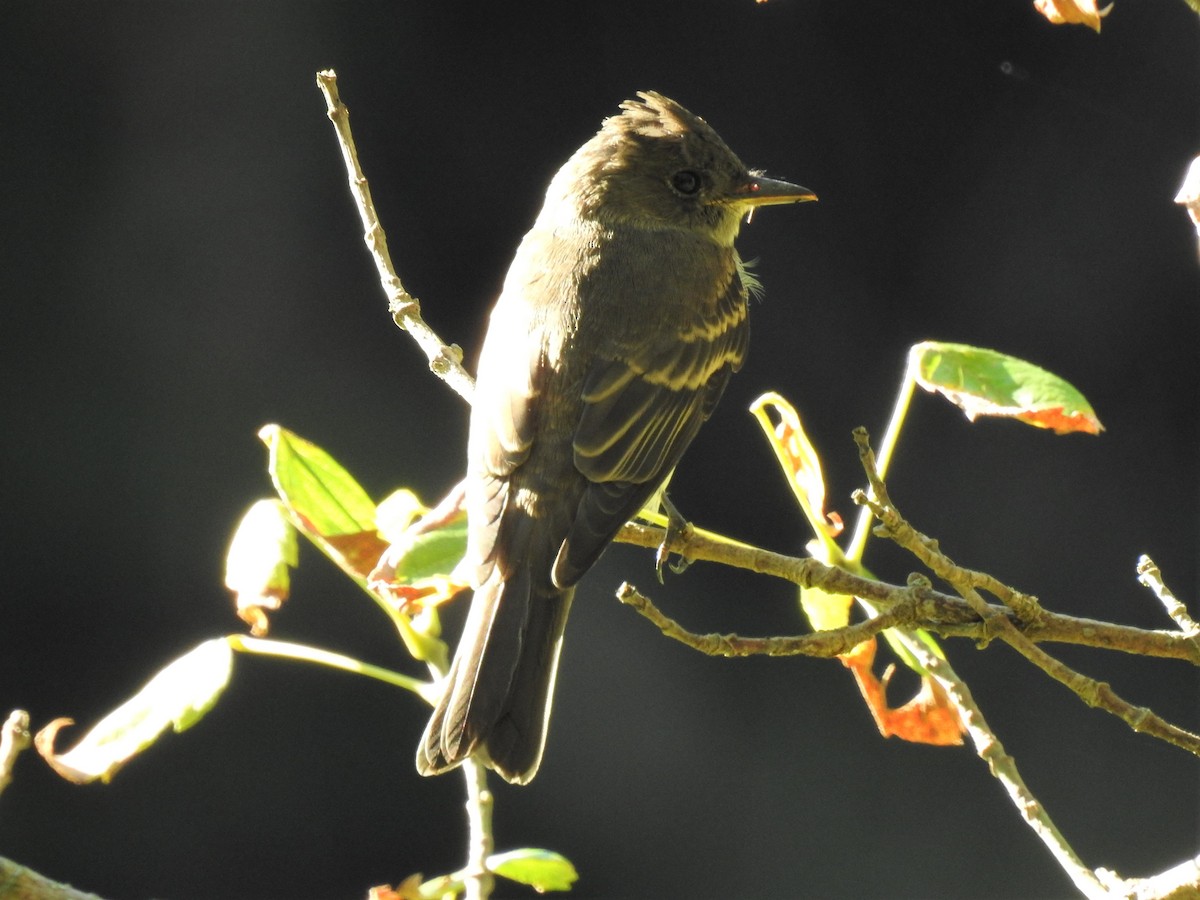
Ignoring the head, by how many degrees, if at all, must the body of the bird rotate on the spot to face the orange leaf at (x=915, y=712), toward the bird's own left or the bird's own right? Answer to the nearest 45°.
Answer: approximately 90° to the bird's own right

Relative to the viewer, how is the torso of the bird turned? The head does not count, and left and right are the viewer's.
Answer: facing away from the viewer and to the right of the viewer

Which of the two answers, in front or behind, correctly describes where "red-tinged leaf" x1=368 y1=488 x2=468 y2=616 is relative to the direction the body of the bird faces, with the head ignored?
behind
